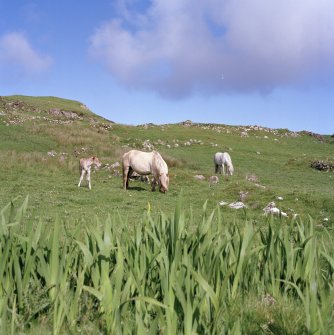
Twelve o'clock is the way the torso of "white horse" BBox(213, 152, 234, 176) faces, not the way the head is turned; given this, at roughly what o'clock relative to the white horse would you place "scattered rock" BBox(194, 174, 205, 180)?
The scattered rock is roughly at 2 o'clock from the white horse.

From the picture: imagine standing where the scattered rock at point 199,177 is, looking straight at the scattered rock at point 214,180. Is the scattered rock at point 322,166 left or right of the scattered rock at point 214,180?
left

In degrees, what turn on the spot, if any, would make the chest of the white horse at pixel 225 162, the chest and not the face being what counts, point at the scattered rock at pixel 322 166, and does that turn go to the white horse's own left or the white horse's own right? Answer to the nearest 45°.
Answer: approximately 90° to the white horse's own left
